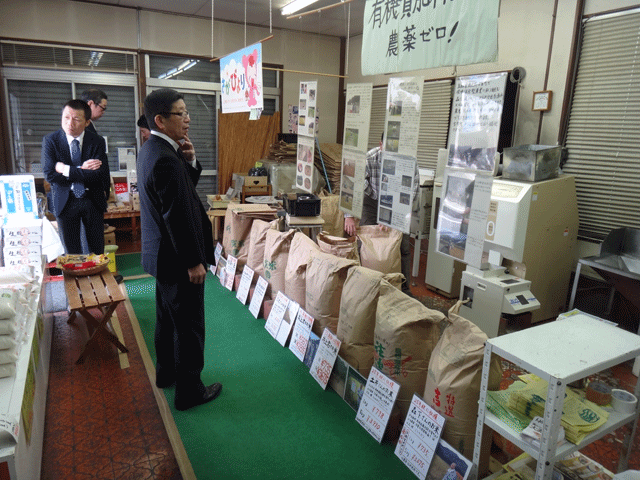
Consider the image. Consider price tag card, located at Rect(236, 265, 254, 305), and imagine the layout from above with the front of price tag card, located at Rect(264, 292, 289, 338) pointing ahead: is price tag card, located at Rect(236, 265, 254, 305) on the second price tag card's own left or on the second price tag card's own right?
on the second price tag card's own right

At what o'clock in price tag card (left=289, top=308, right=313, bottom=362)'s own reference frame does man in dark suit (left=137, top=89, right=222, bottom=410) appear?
The man in dark suit is roughly at 12 o'clock from the price tag card.

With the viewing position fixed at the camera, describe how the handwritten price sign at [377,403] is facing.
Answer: facing the viewer and to the left of the viewer

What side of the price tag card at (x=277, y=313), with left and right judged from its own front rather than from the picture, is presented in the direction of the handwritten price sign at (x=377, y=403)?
left

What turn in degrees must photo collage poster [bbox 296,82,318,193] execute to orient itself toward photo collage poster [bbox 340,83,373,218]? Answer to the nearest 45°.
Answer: approximately 90° to its left

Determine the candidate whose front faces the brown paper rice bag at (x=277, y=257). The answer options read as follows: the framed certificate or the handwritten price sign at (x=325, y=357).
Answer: the framed certificate

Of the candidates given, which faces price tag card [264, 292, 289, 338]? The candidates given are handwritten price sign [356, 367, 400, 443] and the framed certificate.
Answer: the framed certificate

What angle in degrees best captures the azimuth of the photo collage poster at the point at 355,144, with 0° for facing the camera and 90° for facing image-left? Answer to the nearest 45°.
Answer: approximately 45°

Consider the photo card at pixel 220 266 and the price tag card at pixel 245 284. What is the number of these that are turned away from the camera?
0

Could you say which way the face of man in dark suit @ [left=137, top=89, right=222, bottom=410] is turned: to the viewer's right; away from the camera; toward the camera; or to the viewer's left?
to the viewer's right

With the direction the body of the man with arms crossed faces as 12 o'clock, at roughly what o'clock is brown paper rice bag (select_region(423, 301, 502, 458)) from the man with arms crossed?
The brown paper rice bag is roughly at 11 o'clock from the man with arms crossed.

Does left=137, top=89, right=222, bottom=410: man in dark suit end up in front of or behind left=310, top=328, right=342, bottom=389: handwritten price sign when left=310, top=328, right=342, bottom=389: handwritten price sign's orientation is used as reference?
in front

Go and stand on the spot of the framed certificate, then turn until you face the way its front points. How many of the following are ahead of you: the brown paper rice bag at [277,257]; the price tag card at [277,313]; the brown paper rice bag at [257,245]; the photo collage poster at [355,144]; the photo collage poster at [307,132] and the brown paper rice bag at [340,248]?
6
